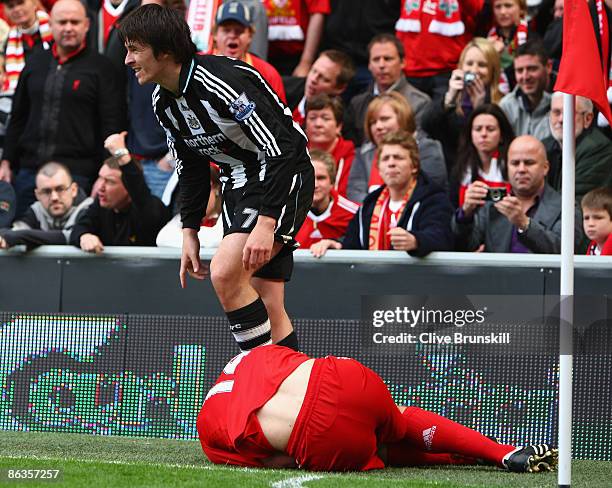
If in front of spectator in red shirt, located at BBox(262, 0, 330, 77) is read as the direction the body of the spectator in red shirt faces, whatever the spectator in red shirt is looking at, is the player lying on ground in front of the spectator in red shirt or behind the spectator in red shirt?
in front

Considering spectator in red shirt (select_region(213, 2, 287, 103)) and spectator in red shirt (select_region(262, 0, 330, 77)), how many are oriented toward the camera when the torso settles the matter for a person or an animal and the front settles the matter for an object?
2

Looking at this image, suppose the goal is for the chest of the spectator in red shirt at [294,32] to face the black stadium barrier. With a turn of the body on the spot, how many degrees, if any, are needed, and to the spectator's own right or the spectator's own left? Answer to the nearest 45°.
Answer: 0° — they already face it

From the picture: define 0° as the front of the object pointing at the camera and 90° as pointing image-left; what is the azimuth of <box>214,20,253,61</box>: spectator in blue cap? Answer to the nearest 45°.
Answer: approximately 0°

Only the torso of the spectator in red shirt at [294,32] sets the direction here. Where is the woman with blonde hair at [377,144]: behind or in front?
in front

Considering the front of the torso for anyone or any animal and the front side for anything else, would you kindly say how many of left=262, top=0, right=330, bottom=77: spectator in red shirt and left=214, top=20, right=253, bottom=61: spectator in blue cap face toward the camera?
2

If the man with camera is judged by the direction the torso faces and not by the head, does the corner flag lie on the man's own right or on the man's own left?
on the man's own left
